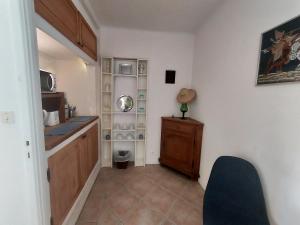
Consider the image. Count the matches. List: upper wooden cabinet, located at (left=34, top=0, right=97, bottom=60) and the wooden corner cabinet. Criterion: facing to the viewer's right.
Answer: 1

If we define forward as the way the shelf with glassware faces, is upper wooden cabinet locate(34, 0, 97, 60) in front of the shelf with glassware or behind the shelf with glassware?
in front

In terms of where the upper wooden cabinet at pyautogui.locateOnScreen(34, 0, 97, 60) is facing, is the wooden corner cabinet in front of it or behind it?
in front

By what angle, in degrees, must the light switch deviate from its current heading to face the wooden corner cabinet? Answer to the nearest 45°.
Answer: approximately 90° to its left

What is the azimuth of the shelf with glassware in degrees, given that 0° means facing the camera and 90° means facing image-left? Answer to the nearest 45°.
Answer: approximately 0°

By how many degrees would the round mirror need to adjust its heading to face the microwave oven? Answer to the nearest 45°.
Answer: approximately 45° to its right

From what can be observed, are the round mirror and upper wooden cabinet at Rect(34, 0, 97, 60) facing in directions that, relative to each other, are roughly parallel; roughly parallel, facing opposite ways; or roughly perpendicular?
roughly perpendicular

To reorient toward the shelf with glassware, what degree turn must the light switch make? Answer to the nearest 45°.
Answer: approximately 135° to its left

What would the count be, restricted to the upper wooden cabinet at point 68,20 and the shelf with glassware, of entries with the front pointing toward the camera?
1

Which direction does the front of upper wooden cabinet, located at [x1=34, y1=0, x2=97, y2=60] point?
to the viewer's right
